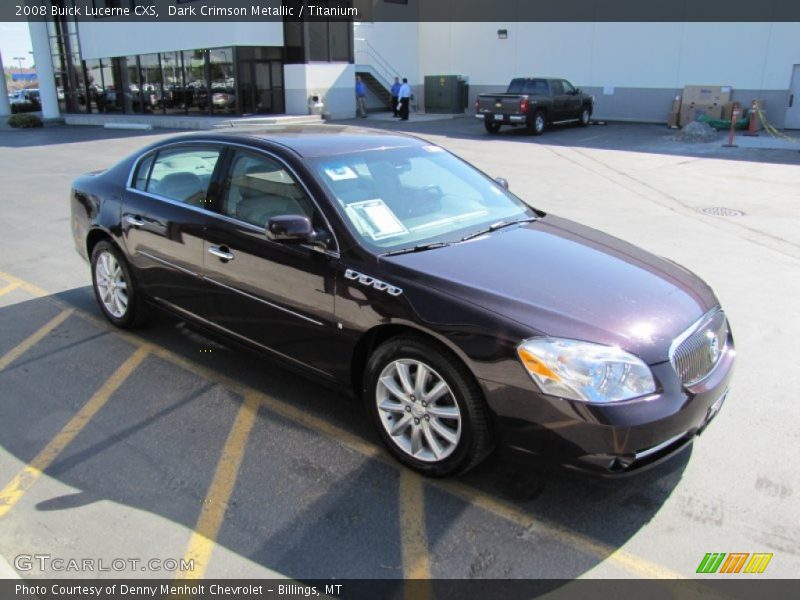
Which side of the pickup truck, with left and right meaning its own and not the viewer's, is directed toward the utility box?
left

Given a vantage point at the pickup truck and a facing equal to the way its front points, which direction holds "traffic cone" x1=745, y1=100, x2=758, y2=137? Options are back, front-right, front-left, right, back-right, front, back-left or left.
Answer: front-right

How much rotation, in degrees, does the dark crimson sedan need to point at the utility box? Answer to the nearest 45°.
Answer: approximately 135° to its left

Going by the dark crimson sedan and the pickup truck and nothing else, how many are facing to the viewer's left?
0

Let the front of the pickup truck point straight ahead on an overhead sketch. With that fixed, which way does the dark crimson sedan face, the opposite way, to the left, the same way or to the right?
to the right

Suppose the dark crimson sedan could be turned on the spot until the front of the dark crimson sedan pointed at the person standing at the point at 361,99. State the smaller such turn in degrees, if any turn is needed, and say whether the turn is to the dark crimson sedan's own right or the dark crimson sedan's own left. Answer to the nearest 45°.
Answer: approximately 135° to the dark crimson sedan's own left

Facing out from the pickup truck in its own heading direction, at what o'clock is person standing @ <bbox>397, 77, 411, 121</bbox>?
The person standing is roughly at 9 o'clock from the pickup truck.

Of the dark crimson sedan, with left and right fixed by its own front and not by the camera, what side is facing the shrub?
back

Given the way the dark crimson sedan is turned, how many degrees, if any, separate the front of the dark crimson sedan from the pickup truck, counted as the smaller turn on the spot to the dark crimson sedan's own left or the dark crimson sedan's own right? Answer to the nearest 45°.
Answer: approximately 135° to the dark crimson sedan's own left

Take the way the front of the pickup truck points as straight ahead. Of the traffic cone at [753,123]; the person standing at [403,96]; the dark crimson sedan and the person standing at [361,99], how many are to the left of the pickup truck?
2

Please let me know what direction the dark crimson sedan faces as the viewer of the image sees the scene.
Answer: facing the viewer and to the right of the viewer

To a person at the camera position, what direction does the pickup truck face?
facing away from the viewer and to the right of the viewer

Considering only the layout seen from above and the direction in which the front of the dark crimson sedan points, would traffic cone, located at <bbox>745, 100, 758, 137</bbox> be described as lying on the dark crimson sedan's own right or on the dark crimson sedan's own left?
on the dark crimson sedan's own left

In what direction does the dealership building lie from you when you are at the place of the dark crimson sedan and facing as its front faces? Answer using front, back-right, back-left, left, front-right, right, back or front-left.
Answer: back-left
